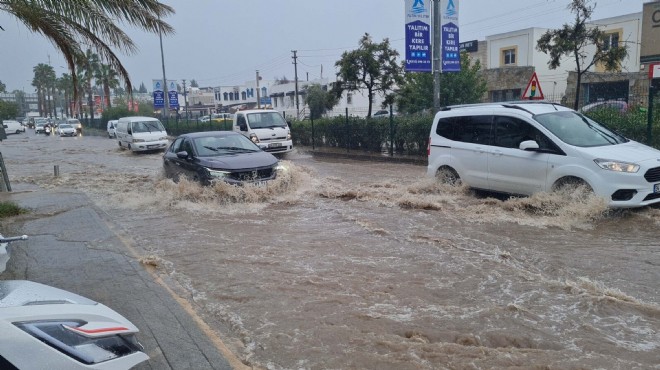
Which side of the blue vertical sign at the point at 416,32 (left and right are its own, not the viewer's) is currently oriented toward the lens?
front

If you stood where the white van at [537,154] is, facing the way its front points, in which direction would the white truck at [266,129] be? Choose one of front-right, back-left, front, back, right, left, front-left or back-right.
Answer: back

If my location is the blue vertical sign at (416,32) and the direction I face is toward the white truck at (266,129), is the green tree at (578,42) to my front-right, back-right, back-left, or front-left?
back-right

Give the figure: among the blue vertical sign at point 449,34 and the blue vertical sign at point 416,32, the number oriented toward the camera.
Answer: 2

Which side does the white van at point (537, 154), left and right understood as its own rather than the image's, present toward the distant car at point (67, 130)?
back

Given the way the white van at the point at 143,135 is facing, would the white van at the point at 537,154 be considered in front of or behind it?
in front

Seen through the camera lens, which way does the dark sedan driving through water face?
facing the viewer and to the right of the viewer

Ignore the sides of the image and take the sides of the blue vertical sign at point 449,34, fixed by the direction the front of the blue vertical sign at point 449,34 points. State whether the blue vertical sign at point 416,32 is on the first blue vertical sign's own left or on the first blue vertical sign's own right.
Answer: on the first blue vertical sign's own right
